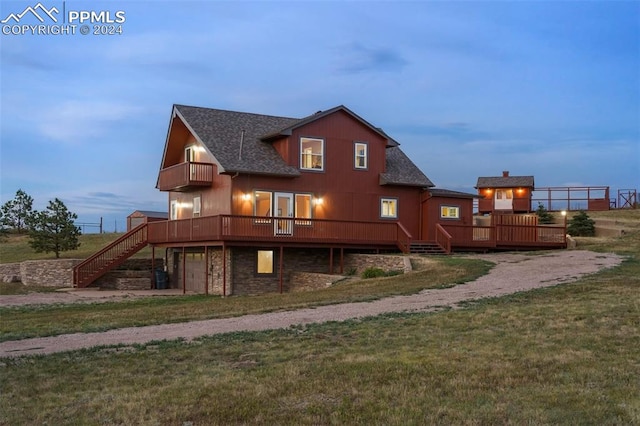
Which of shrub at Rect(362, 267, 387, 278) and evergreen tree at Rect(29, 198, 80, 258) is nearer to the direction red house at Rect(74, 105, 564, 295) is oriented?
the shrub

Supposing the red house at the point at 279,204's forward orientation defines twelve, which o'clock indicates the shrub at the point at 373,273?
The shrub is roughly at 11 o'clock from the red house.

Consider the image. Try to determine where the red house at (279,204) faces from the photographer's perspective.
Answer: facing the viewer

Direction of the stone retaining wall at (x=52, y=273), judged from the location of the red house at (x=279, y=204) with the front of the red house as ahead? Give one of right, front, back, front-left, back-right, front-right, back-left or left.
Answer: right

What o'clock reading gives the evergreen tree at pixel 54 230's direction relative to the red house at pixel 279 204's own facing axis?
The evergreen tree is roughly at 4 o'clock from the red house.

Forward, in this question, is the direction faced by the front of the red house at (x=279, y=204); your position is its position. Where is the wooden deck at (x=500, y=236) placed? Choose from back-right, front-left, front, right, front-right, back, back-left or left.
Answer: left

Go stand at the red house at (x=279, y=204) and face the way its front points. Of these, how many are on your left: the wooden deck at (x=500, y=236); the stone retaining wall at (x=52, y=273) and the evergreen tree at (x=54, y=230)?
1

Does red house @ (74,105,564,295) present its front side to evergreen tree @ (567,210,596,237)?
no

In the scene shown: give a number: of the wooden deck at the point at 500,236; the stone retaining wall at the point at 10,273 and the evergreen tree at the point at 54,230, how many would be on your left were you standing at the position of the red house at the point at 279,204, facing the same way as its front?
1

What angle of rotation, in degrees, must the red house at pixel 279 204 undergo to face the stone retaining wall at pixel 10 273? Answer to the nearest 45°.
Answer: approximately 90° to its right

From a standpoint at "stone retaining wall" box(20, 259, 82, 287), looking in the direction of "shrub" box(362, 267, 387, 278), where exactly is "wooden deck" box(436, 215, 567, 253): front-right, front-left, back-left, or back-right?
front-left

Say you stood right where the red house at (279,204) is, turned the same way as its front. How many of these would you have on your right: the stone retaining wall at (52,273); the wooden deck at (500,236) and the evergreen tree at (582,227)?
1
